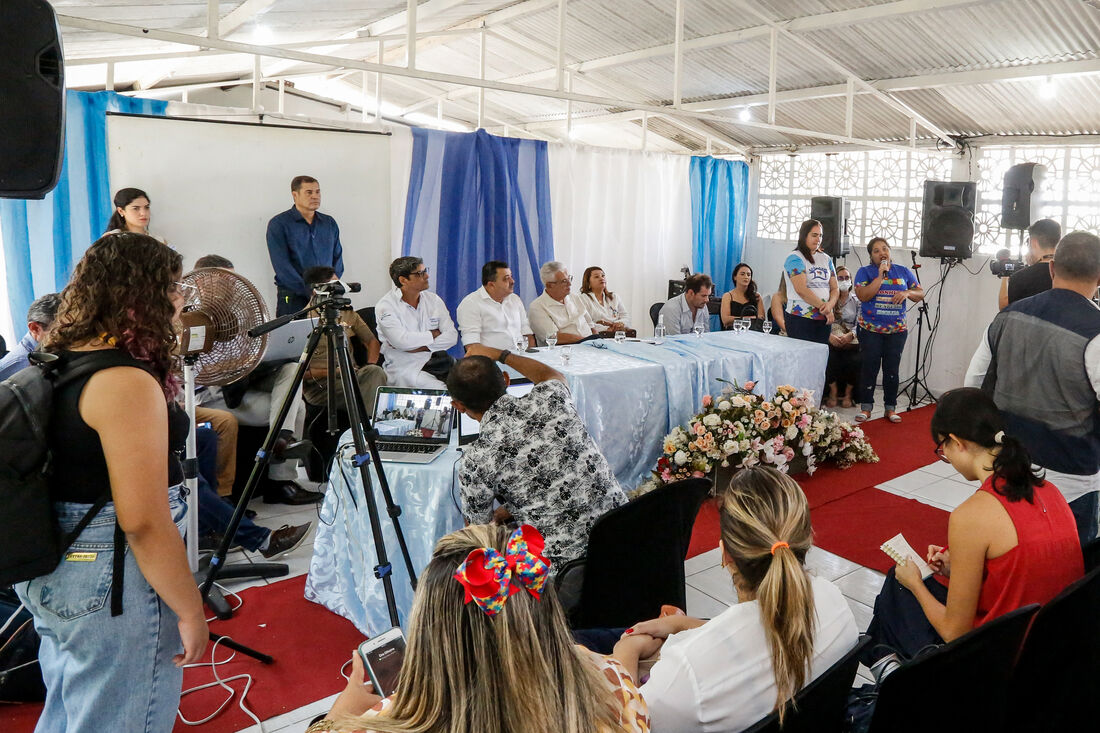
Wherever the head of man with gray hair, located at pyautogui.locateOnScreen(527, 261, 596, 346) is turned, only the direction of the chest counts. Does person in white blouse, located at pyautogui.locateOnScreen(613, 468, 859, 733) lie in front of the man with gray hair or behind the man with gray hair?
in front

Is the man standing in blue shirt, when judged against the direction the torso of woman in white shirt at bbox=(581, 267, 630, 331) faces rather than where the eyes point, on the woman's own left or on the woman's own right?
on the woman's own right

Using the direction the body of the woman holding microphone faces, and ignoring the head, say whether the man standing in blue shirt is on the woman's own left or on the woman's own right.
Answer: on the woman's own right

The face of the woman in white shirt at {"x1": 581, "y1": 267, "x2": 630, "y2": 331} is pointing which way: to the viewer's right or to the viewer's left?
to the viewer's right

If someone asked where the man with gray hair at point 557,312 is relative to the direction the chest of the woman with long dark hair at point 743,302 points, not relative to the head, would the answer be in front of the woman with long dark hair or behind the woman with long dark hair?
in front

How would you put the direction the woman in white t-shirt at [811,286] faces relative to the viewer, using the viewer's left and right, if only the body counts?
facing the viewer and to the right of the viewer

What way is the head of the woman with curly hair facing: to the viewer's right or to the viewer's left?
to the viewer's right

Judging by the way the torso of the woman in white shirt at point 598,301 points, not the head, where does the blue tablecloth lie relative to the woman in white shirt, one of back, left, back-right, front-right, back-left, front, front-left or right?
front-right

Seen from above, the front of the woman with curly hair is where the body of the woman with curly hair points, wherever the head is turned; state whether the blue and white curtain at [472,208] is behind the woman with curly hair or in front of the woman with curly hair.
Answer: in front

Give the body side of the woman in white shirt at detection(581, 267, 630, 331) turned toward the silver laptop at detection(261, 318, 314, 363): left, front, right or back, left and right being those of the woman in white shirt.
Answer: right
